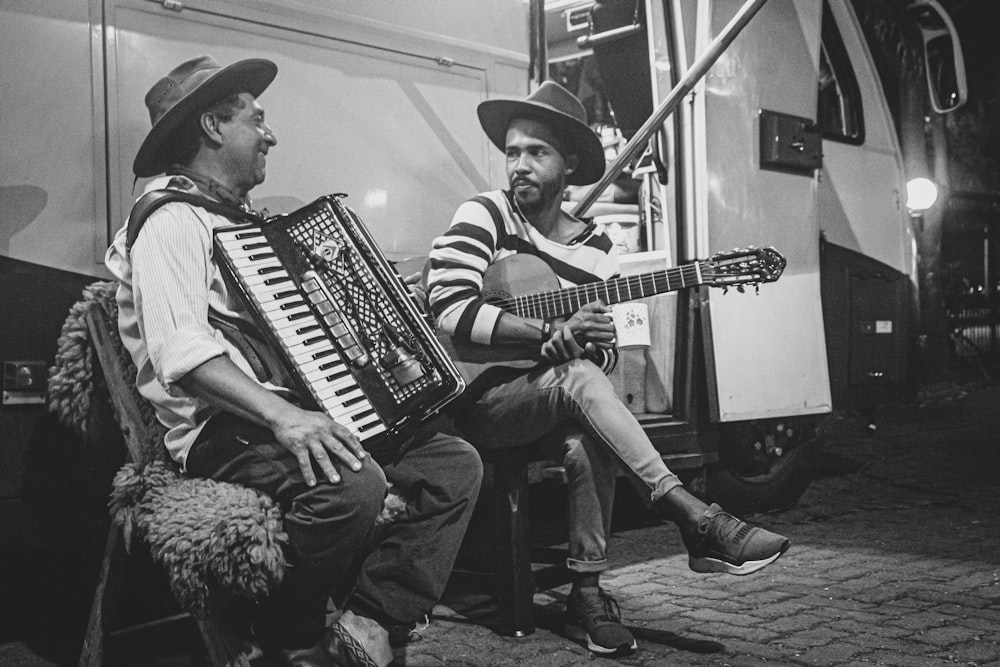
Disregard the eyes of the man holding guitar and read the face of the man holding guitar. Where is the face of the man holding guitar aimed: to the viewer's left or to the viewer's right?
to the viewer's left

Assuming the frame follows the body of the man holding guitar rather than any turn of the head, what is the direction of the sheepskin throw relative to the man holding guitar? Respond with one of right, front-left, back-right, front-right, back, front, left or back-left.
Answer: right
